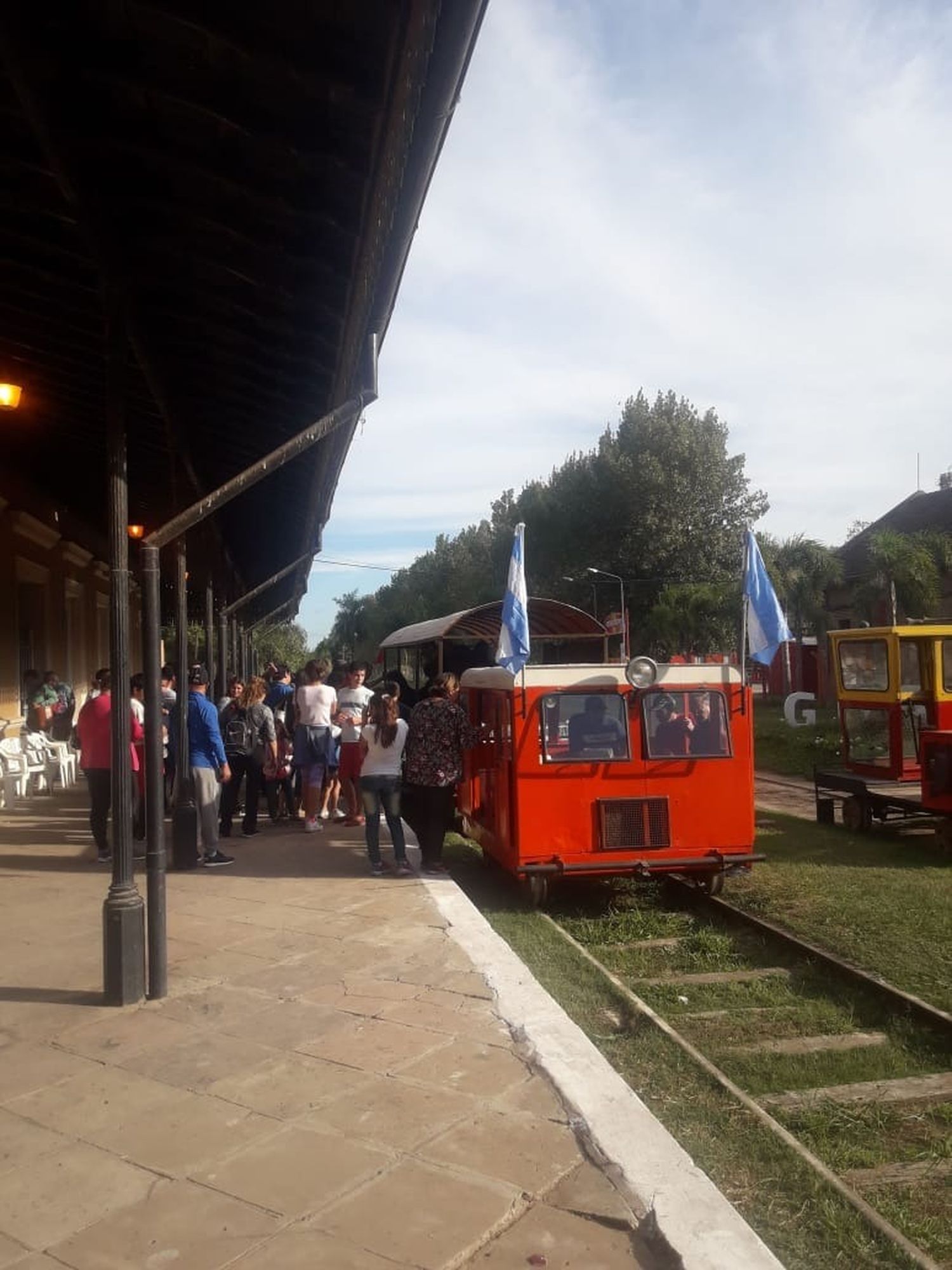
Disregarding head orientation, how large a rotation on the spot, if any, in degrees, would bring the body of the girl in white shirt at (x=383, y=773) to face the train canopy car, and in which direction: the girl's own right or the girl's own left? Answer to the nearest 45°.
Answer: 0° — they already face it

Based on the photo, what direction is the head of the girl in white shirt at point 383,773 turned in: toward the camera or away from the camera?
away from the camera

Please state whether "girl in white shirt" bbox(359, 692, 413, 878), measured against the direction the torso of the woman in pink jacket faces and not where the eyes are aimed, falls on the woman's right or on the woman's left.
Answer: on the woman's right

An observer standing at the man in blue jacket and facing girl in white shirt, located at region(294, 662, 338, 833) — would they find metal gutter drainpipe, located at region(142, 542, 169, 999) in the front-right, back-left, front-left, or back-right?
back-right

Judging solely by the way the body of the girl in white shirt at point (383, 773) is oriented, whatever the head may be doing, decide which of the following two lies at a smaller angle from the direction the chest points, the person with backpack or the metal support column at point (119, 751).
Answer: the person with backpack

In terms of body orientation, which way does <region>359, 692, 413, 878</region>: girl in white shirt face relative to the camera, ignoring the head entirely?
away from the camera

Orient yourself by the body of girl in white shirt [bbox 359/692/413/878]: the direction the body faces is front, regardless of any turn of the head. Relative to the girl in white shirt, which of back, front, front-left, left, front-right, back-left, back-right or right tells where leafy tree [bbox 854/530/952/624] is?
front-right

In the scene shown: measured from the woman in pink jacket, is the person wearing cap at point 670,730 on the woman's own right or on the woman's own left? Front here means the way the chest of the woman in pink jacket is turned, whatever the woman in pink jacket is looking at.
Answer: on the woman's own right

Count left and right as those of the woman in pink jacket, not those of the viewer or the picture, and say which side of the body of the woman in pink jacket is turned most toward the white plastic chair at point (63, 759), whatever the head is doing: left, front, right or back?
front

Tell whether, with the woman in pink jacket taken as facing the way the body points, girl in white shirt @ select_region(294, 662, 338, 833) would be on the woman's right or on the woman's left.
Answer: on the woman's right

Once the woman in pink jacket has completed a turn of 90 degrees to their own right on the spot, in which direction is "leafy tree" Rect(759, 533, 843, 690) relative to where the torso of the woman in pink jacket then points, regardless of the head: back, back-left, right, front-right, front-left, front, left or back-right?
front-left

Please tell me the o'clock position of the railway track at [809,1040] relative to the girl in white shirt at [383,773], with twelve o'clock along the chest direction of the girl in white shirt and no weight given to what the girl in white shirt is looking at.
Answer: The railway track is roughly at 5 o'clock from the girl in white shirt.

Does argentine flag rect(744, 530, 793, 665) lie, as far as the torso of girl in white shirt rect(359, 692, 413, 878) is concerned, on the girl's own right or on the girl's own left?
on the girl's own right

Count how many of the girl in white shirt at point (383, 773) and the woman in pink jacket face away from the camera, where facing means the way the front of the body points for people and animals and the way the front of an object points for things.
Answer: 2

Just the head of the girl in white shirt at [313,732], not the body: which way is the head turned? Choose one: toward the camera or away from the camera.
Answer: away from the camera

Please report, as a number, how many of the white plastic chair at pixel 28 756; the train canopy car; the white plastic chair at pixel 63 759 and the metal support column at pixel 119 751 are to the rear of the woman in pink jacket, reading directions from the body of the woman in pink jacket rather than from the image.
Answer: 1

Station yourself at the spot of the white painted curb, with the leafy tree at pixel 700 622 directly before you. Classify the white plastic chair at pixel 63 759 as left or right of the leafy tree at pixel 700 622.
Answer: left

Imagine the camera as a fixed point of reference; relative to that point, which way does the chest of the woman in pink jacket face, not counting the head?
away from the camera

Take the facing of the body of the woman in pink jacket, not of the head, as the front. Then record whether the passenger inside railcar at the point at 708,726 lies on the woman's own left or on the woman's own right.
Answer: on the woman's own right

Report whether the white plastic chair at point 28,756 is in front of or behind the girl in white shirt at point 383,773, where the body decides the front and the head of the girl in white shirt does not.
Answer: in front
